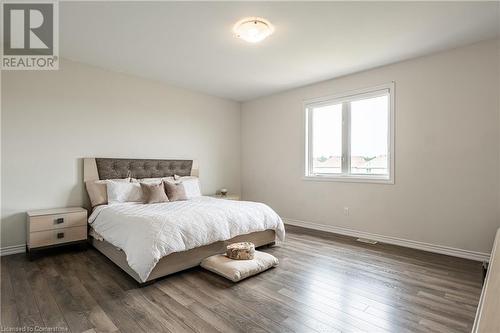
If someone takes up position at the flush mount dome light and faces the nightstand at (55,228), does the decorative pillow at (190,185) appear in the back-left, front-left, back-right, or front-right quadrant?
front-right

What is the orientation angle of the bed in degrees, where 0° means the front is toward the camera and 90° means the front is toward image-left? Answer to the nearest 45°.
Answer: approximately 315°
